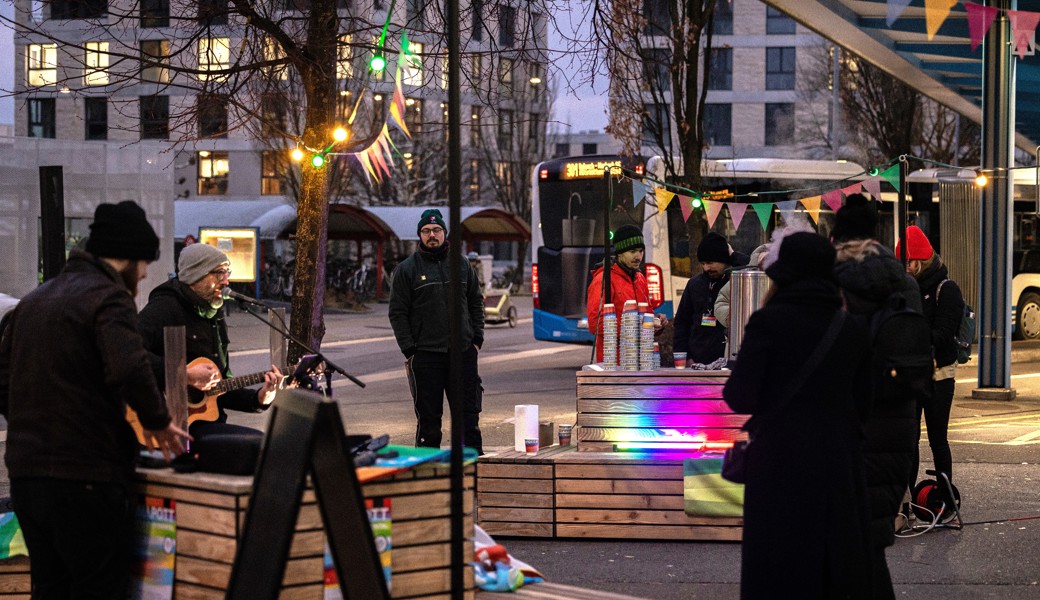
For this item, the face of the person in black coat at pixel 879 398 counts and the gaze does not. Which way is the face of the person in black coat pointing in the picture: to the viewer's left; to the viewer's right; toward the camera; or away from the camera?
away from the camera

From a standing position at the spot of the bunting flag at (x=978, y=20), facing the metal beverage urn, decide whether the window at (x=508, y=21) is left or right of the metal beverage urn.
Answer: right

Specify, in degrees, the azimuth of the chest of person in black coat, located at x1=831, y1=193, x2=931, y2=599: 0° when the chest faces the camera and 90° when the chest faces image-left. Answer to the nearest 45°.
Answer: approximately 135°

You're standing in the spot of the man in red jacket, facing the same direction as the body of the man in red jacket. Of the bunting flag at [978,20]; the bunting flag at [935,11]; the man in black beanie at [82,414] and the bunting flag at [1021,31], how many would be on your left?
3

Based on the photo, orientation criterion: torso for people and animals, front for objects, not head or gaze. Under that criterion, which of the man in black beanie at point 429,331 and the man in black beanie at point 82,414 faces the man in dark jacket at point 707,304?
the man in black beanie at point 82,414

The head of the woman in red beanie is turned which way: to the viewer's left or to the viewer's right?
to the viewer's left

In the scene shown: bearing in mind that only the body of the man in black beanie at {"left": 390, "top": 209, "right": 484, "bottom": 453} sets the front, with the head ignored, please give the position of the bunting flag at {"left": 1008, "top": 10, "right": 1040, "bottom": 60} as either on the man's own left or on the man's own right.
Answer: on the man's own left

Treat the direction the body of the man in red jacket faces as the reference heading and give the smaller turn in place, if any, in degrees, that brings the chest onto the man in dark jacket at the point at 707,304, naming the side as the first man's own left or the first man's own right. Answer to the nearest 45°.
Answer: approximately 45° to the first man's own left
